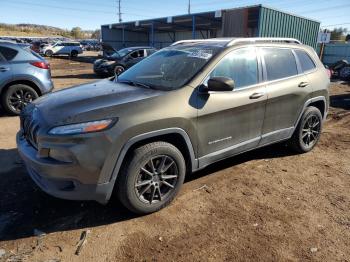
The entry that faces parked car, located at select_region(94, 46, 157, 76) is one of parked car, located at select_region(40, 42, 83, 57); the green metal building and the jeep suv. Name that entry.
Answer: the green metal building

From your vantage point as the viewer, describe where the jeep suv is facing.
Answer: facing the viewer and to the left of the viewer

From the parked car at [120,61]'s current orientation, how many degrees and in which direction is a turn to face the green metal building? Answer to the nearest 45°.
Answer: approximately 180°

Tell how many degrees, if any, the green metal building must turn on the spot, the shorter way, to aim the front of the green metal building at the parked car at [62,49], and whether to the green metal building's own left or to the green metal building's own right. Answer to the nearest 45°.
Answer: approximately 90° to the green metal building's own right

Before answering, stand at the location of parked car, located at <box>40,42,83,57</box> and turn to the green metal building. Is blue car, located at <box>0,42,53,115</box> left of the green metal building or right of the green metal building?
right

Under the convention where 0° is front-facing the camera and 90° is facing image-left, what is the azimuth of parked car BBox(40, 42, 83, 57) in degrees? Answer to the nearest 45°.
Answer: approximately 90°

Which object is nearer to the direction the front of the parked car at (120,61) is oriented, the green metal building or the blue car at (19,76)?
the blue car

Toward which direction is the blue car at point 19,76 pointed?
to the viewer's left

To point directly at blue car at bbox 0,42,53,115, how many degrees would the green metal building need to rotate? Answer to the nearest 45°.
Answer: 0° — it already faces it

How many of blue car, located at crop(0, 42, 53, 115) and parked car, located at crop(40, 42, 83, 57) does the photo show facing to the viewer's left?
2
